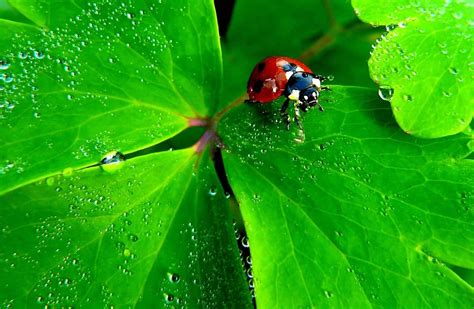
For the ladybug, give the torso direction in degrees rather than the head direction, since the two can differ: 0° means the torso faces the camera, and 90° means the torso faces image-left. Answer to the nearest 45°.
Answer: approximately 315°

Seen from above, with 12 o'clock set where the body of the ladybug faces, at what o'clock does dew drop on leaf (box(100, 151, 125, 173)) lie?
The dew drop on leaf is roughly at 4 o'clock from the ladybug.

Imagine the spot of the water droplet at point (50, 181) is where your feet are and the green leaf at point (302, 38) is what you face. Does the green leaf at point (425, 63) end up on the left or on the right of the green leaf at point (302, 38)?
right

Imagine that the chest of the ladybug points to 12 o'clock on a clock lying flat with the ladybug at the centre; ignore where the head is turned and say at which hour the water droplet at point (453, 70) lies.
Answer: The water droplet is roughly at 11 o'clock from the ladybug.

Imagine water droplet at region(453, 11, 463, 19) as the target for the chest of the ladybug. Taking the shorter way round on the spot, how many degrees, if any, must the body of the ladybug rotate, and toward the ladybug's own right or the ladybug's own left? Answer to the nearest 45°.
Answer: approximately 45° to the ladybug's own left

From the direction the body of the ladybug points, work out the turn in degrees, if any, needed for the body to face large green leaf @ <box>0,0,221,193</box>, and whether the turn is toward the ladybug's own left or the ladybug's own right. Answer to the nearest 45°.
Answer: approximately 135° to the ladybug's own right

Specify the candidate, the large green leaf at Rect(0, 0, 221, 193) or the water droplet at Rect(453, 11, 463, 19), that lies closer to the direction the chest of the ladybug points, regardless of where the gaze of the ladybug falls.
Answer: the water droplet

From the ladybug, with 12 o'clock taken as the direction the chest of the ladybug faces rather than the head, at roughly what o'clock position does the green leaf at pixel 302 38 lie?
The green leaf is roughly at 8 o'clock from the ladybug.
